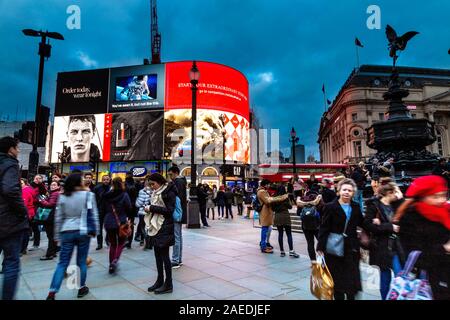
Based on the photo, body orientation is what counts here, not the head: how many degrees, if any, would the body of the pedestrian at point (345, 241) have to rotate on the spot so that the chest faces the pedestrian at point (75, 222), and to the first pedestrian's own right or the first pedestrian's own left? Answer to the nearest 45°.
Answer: approximately 90° to the first pedestrian's own right

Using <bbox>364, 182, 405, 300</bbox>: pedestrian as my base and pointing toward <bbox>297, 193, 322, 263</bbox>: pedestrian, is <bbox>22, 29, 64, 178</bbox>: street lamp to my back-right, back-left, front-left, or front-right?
front-left

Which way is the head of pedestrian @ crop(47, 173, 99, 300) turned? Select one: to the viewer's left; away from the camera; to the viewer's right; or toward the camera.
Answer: away from the camera

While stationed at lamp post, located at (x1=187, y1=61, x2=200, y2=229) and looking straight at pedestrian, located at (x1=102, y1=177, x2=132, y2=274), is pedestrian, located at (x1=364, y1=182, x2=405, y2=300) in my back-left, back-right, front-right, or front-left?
front-left

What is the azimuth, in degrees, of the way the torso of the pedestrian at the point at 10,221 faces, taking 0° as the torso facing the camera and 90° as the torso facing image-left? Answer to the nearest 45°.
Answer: approximately 270°

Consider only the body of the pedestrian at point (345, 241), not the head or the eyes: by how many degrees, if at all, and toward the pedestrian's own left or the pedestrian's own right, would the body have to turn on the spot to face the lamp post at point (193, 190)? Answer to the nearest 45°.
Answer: approximately 135° to the pedestrian's own right

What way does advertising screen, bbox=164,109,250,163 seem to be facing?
toward the camera

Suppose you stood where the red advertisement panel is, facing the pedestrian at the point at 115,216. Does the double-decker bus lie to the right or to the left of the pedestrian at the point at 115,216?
left

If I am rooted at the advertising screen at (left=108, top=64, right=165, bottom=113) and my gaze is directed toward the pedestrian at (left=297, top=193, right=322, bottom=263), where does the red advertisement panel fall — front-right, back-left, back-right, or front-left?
front-left

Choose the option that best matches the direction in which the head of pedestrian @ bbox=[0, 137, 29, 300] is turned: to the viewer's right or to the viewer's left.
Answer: to the viewer's right

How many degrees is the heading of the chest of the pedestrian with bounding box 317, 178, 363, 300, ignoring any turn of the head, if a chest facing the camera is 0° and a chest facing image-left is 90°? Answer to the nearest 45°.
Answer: approximately 0°

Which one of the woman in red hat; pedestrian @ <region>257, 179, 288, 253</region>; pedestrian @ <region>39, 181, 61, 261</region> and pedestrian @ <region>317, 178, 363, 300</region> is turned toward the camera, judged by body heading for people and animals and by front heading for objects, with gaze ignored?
pedestrian @ <region>317, 178, 363, 300</region>
